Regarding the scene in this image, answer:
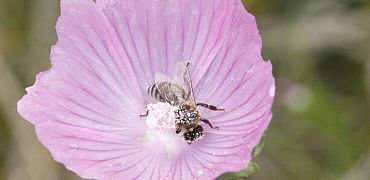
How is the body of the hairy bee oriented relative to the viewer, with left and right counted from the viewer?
facing the viewer and to the right of the viewer
